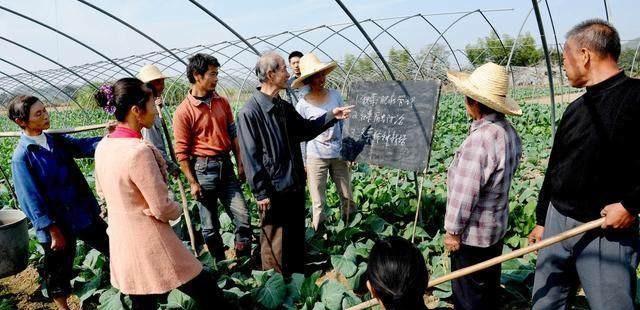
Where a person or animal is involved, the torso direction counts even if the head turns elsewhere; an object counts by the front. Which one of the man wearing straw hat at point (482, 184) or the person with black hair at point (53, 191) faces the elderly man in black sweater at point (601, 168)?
the person with black hair

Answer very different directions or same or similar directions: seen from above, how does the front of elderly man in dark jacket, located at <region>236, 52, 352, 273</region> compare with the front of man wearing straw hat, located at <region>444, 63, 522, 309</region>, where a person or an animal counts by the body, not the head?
very different directions

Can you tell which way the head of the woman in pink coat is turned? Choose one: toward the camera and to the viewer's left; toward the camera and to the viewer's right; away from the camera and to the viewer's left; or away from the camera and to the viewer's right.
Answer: away from the camera and to the viewer's right

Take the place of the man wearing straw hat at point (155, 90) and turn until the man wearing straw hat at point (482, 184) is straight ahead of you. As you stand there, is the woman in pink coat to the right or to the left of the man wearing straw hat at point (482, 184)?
right

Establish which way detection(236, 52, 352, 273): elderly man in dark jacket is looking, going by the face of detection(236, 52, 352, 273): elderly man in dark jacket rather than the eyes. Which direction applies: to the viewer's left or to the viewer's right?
to the viewer's right

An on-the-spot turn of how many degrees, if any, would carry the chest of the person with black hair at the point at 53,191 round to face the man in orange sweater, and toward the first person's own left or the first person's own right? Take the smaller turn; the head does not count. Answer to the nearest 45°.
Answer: approximately 45° to the first person's own left

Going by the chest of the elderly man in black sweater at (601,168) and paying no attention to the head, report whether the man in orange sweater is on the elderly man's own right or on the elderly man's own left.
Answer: on the elderly man's own right
